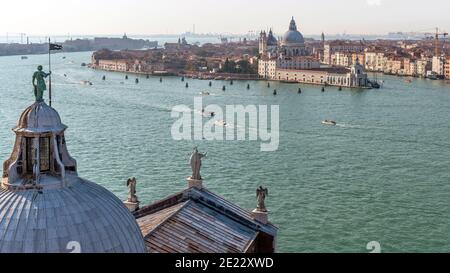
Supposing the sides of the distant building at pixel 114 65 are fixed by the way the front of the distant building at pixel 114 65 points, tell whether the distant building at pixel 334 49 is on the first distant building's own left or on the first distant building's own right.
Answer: on the first distant building's own left

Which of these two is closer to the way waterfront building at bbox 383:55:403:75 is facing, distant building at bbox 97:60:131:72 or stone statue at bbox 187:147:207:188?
the stone statue

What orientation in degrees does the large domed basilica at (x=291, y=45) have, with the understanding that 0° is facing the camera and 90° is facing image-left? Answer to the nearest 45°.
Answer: approximately 270°

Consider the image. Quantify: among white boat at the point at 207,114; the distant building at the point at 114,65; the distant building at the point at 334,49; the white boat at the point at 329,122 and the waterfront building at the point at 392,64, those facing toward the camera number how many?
3

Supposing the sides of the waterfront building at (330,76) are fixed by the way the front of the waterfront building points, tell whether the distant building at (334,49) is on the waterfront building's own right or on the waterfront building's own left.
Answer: on the waterfront building's own left
